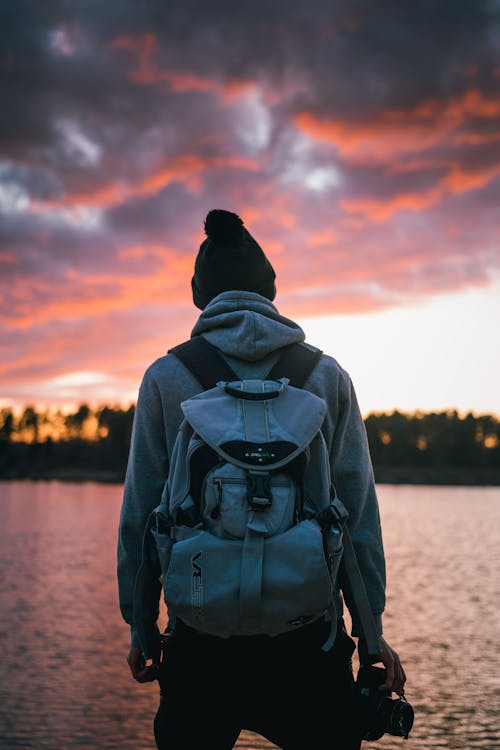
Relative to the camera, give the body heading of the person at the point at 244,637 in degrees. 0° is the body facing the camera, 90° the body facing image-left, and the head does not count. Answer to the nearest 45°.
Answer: approximately 180°
